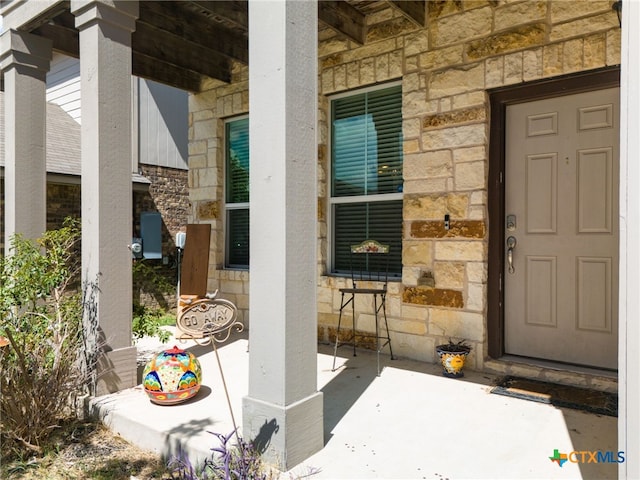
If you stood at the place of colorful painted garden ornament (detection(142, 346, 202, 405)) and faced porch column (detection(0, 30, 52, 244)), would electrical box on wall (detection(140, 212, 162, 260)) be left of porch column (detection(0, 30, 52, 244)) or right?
right

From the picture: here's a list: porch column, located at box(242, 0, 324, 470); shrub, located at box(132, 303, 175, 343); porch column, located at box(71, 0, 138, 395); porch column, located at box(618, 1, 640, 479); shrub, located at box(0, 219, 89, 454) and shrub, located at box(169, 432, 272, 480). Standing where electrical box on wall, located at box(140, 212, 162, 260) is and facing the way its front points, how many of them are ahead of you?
6

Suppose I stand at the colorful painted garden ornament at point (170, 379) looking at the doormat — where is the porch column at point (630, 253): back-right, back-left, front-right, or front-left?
front-right

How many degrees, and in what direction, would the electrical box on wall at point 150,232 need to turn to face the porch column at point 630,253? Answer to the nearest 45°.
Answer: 0° — it already faces it

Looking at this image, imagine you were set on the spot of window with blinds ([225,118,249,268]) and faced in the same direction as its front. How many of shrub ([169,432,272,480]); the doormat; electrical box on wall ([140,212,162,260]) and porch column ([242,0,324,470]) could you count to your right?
1

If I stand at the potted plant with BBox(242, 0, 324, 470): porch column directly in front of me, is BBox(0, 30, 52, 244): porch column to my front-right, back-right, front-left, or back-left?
front-right

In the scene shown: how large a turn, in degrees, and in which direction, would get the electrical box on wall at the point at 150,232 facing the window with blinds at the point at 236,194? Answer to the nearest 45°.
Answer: approximately 45° to its left

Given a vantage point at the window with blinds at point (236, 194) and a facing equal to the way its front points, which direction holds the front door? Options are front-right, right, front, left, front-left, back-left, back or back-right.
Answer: left

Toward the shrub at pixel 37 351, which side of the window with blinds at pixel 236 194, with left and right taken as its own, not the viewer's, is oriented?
front

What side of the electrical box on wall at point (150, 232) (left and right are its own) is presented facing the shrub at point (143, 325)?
front

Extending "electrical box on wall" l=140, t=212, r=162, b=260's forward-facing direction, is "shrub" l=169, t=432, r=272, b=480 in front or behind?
in front

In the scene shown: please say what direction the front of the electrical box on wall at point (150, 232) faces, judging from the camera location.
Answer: facing the viewer

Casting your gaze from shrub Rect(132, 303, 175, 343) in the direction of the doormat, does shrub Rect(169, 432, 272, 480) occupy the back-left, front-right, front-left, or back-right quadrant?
front-right

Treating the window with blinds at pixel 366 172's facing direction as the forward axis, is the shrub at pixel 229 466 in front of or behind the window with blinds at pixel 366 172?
in front

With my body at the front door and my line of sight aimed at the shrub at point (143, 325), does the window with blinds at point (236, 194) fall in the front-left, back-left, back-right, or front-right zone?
front-right

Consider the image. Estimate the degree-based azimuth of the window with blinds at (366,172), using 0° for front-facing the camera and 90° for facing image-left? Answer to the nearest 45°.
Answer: approximately 45°
